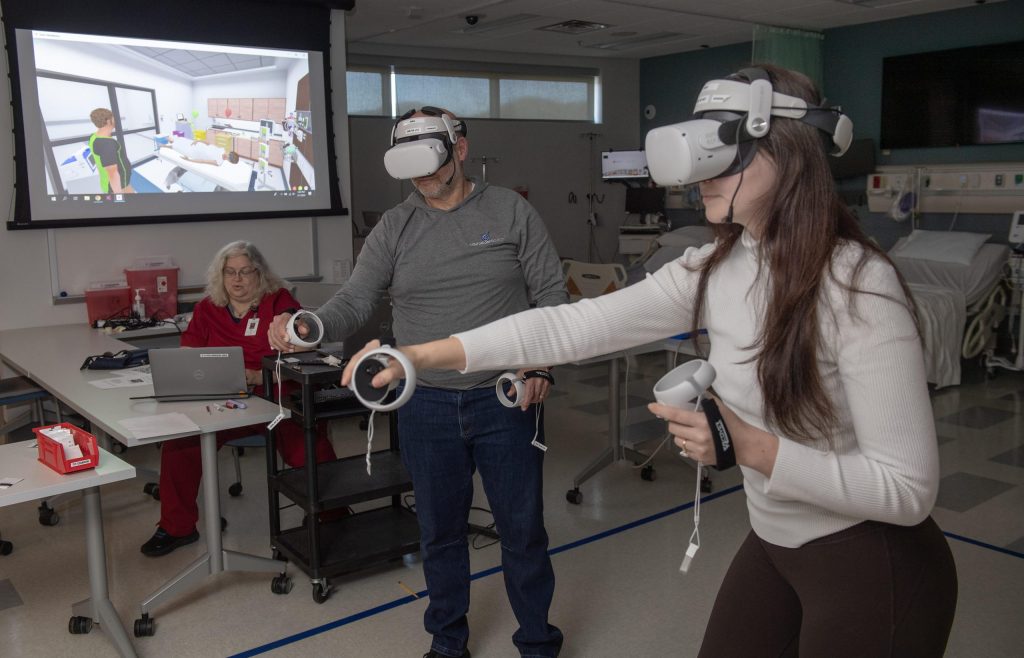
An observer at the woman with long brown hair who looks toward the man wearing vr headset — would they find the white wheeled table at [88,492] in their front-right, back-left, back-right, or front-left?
front-left

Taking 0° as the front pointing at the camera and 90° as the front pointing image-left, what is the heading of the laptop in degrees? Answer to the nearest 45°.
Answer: approximately 180°

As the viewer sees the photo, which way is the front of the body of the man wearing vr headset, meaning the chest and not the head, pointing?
toward the camera

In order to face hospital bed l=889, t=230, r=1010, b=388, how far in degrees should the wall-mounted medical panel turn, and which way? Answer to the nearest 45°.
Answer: approximately 45° to its left

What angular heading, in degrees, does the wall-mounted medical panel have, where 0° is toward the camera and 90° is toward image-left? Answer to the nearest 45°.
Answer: approximately 45°

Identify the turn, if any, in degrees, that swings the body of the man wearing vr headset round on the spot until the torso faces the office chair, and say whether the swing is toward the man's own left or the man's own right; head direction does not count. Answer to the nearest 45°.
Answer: approximately 135° to the man's own right

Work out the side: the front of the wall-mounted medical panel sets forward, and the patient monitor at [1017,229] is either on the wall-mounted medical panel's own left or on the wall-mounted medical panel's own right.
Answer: on the wall-mounted medical panel's own left

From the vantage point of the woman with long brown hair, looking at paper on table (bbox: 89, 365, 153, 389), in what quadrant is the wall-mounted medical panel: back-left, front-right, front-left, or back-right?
front-right

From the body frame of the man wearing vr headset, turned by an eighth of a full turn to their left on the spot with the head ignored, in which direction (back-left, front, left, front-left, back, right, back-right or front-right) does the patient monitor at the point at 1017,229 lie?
left

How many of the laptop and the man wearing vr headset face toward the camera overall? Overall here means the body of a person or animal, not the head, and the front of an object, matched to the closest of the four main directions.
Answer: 1
